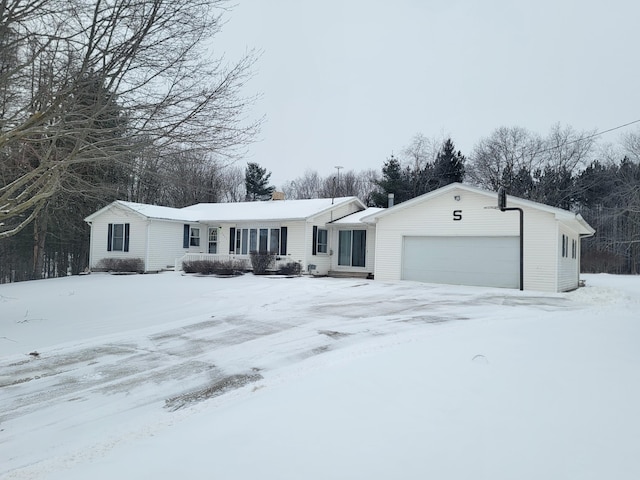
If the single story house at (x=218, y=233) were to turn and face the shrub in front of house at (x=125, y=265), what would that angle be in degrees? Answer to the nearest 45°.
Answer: approximately 45° to its right

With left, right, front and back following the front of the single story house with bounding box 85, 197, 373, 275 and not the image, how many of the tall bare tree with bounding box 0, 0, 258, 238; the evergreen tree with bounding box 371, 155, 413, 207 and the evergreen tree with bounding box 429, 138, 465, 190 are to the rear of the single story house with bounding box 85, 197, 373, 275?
2

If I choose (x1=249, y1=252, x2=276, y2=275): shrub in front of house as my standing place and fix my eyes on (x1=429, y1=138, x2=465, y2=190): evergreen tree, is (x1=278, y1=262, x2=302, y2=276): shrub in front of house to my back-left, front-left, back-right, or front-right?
front-right

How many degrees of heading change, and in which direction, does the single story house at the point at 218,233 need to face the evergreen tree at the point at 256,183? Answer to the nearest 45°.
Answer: approximately 135° to its right

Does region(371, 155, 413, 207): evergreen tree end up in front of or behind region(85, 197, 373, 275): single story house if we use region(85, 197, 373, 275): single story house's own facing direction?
behind

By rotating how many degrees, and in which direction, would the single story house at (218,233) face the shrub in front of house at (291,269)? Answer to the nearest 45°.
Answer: approximately 90° to its left

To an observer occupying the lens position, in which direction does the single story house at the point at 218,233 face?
facing the viewer and to the left of the viewer

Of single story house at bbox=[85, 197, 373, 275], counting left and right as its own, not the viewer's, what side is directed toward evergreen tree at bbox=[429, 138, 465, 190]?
back

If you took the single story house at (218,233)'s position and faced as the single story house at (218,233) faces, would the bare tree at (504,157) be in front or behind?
behind

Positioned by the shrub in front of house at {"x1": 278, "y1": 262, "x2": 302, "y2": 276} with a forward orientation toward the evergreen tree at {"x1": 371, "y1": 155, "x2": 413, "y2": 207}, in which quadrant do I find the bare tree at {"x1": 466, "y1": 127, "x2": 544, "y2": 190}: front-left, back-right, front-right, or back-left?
front-right

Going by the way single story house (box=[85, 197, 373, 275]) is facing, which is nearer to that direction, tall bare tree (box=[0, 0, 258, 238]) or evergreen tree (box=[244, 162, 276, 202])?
the tall bare tree
